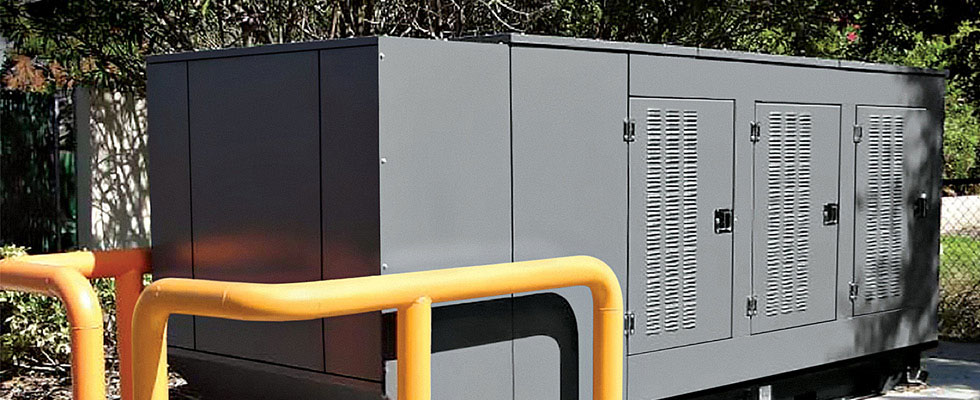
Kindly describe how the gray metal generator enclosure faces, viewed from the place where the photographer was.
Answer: facing the viewer and to the right of the viewer

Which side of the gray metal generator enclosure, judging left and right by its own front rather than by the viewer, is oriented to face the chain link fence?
left
